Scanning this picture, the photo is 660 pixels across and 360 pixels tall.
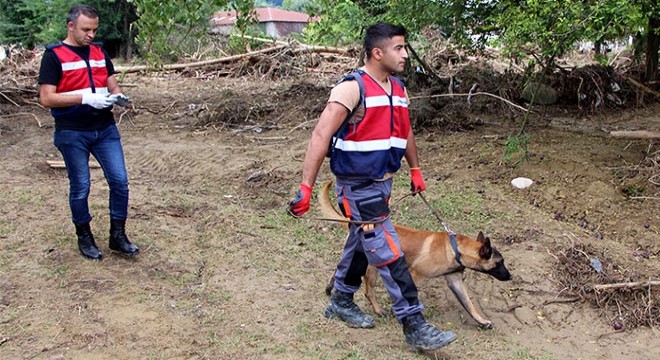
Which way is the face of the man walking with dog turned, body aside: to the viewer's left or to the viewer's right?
to the viewer's right

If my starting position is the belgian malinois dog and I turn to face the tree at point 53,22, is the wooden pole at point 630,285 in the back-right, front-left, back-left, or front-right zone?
back-right

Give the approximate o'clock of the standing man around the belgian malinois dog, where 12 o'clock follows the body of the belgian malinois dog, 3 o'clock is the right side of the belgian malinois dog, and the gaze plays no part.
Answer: The standing man is roughly at 6 o'clock from the belgian malinois dog.

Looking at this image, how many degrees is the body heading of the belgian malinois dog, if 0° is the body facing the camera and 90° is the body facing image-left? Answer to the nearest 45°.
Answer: approximately 270°

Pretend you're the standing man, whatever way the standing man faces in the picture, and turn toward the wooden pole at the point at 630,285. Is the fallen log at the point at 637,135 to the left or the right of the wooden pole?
left

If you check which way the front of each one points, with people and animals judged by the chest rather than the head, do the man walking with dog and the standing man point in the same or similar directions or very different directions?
same or similar directions

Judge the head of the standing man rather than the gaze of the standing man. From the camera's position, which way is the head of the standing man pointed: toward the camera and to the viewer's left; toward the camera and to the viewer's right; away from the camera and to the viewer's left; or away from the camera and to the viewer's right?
toward the camera and to the viewer's right

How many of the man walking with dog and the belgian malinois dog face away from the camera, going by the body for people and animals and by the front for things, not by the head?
0

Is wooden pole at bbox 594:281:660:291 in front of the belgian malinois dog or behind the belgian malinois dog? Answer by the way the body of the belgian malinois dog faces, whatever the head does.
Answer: in front

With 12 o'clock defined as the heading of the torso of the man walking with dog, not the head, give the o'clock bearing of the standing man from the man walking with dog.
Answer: The standing man is roughly at 5 o'clock from the man walking with dog.

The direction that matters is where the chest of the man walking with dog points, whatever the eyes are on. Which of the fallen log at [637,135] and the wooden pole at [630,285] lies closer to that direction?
the wooden pole

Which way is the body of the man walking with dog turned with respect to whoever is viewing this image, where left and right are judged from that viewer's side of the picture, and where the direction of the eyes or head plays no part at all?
facing the viewer and to the right of the viewer

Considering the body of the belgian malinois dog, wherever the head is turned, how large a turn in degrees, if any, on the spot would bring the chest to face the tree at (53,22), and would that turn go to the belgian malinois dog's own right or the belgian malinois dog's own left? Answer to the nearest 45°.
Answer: approximately 135° to the belgian malinois dog's own left
